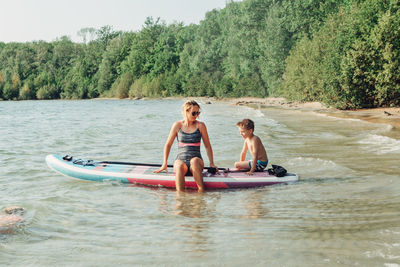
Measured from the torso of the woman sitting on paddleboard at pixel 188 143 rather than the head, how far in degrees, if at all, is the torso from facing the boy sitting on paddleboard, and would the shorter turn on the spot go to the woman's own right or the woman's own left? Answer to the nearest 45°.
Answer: approximately 135° to the woman's own left

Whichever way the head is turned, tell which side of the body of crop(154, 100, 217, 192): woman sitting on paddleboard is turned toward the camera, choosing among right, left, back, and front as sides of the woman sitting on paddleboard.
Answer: front

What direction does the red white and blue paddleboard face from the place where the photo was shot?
facing to the left of the viewer
